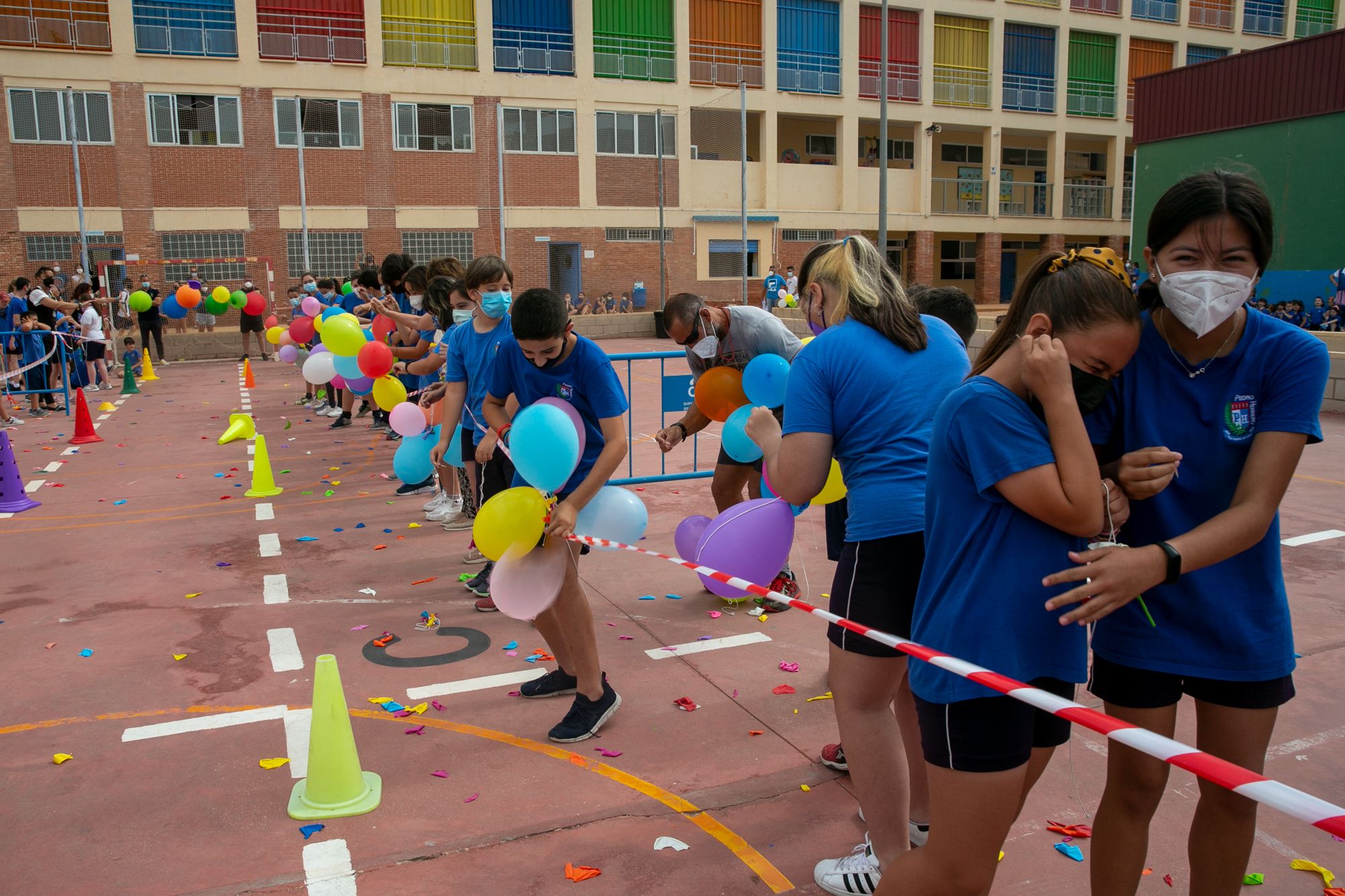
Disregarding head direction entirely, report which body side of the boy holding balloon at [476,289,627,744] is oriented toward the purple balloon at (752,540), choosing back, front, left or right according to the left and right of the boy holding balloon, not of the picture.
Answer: left

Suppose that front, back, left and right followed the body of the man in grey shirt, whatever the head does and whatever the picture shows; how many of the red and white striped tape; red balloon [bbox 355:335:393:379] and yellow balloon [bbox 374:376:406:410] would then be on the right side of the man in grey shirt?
2

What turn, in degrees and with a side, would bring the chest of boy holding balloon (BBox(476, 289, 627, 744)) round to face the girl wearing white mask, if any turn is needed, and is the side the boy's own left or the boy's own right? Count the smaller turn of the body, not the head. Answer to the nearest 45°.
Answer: approximately 90° to the boy's own left

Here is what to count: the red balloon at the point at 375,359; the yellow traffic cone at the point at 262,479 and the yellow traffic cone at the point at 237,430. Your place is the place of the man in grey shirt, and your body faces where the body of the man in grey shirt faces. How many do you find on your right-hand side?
3

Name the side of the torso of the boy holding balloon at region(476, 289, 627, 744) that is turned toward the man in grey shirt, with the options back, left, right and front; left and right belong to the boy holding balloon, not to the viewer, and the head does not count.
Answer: back

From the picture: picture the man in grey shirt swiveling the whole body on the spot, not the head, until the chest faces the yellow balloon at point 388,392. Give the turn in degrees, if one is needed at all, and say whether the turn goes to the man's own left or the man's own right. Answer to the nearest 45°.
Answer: approximately 90° to the man's own right

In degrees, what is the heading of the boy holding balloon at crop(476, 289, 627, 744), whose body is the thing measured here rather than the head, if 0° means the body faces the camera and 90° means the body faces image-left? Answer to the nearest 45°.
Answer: approximately 45°

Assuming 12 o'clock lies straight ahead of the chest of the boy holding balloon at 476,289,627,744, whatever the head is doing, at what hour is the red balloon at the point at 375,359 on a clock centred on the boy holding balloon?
The red balloon is roughly at 4 o'clock from the boy holding balloon.

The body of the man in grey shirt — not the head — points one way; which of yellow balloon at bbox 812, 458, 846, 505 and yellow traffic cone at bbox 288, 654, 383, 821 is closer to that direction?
the yellow traffic cone

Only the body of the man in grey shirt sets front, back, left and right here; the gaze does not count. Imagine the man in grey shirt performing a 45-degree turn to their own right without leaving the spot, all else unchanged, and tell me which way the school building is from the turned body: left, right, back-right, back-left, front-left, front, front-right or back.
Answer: right
